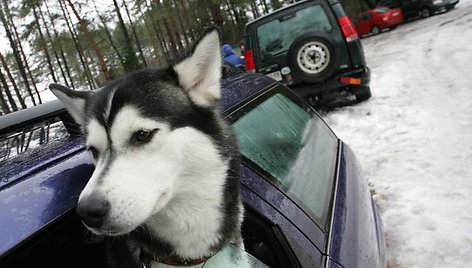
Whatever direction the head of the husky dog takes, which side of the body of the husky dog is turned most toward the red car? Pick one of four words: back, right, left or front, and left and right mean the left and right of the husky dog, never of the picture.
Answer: back

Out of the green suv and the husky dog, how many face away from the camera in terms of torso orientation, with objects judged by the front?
1

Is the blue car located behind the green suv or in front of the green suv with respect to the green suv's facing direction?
behind

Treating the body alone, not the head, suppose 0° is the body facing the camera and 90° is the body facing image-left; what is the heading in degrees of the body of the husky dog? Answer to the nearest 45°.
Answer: approximately 45°

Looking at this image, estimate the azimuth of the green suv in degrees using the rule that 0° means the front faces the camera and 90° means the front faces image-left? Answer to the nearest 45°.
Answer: approximately 180°

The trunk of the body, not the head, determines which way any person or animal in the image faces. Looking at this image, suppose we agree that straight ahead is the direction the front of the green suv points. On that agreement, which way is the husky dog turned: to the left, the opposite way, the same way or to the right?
the opposite way

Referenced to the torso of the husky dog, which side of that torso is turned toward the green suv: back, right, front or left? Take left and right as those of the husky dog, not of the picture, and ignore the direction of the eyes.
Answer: back

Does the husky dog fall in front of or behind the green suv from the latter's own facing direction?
behind

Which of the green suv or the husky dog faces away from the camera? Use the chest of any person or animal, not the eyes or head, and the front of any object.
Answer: the green suv
